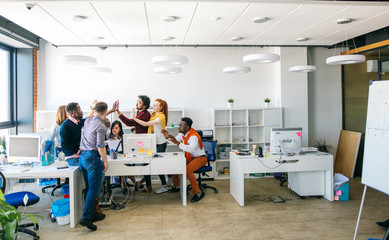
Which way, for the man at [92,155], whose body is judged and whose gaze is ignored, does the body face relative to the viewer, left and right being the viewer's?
facing away from the viewer and to the right of the viewer

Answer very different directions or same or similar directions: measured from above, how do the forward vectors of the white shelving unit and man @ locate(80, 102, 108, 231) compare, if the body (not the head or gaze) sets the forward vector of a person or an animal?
very different directions

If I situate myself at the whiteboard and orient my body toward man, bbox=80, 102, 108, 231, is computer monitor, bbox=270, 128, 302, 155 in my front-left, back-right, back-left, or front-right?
front-right

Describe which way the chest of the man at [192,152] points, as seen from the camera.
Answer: to the viewer's left

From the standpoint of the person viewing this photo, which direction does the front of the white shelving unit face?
facing the viewer

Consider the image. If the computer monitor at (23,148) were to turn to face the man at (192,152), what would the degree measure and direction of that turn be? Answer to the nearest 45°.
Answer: approximately 90° to its left

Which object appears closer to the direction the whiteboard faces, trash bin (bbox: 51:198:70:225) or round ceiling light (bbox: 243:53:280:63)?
the trash bin

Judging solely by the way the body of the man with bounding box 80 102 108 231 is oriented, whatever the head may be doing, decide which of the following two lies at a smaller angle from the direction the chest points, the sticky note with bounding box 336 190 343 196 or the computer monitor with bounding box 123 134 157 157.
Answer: the computer monitor

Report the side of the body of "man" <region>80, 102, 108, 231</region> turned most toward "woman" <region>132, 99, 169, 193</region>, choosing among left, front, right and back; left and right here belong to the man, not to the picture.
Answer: front

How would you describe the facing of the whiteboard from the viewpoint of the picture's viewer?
facing the viewer and to the left of the viewer

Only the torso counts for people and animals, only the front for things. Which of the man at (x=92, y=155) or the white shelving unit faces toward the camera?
the white shelving unit

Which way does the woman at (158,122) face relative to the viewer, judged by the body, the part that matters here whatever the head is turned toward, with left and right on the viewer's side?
facing to the left of the viewer

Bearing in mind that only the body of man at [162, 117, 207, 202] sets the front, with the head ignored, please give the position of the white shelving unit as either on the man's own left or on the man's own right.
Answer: on the man's own right
